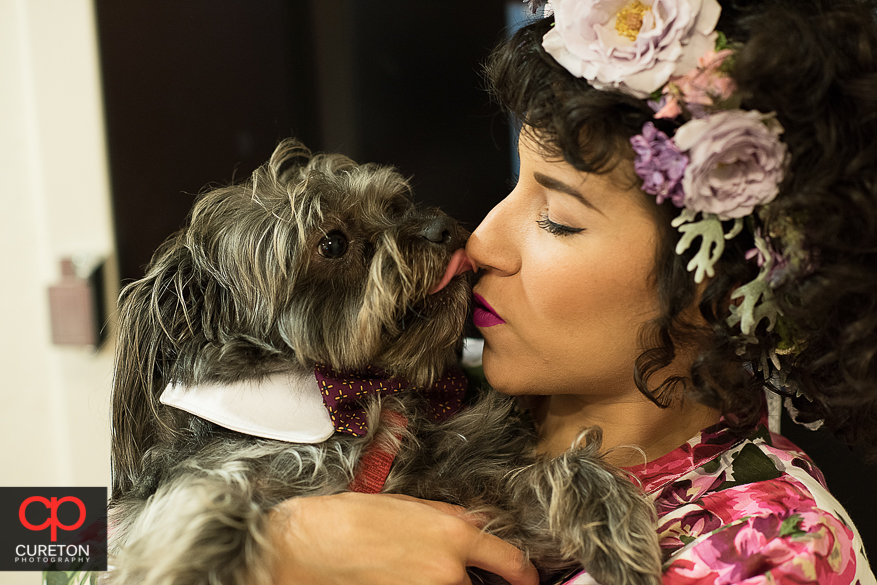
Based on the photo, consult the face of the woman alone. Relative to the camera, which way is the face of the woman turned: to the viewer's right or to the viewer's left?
to the viewer's left

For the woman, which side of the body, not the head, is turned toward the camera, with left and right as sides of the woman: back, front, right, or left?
left
